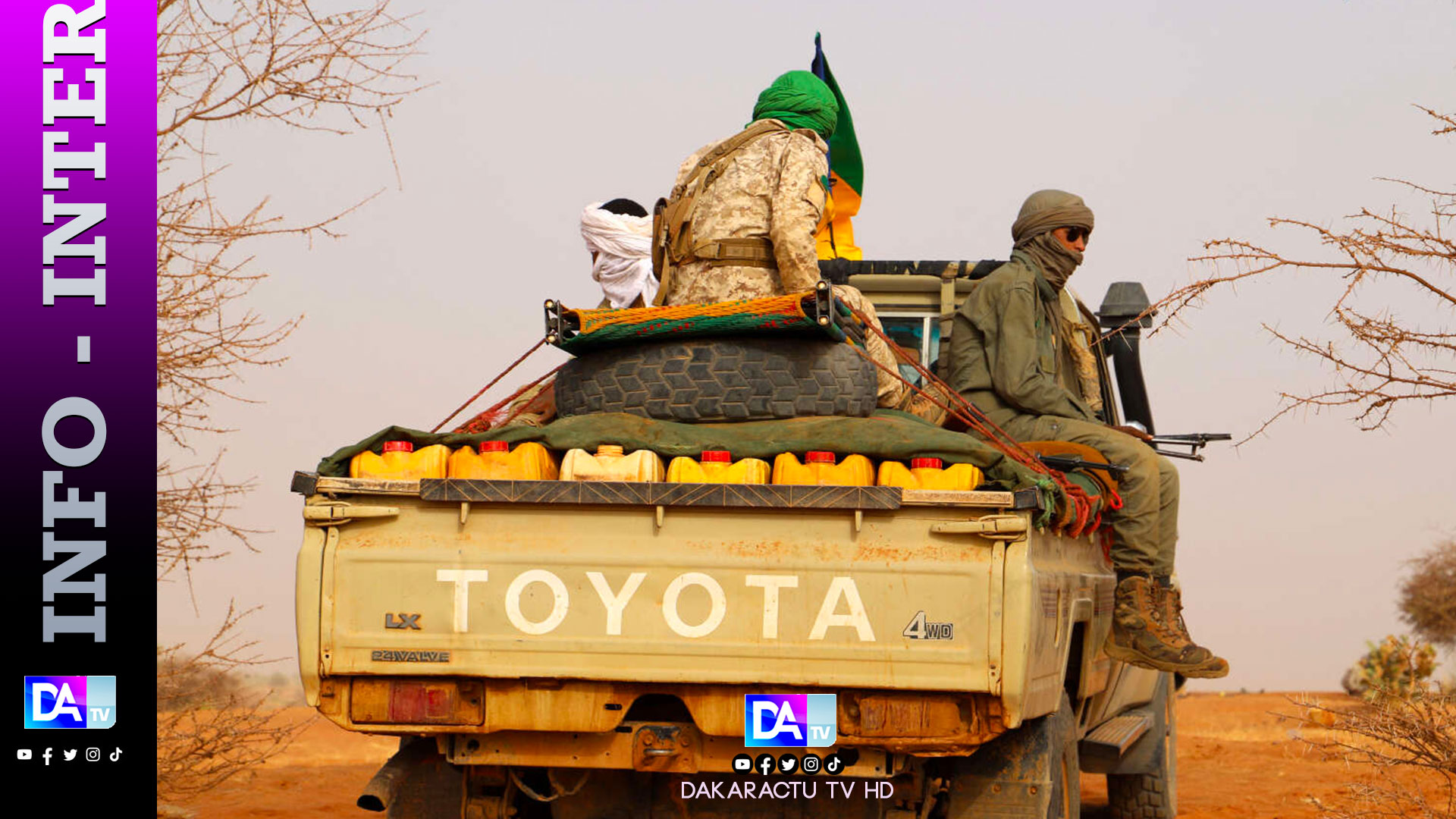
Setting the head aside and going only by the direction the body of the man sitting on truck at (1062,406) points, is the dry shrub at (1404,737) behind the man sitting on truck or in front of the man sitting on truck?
in front

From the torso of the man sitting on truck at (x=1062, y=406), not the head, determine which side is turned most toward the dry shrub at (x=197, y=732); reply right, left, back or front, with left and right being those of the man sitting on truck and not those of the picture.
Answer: back

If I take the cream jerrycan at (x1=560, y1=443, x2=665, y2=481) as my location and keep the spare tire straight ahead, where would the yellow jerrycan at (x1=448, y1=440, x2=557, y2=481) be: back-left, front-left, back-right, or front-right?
back-left

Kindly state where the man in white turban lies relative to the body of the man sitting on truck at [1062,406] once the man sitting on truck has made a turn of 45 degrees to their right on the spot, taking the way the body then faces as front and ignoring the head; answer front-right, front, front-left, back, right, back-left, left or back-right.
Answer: back

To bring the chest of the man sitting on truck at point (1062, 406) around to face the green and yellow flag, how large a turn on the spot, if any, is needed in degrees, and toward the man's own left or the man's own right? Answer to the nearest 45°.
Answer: approximately 135° to the man's own left

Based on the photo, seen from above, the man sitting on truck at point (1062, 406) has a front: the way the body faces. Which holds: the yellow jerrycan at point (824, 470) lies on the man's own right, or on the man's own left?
on the man's own right

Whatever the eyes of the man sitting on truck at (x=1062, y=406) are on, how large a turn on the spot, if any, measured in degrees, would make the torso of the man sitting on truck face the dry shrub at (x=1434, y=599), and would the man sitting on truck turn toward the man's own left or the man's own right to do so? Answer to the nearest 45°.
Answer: approximately 90° to the man's own left

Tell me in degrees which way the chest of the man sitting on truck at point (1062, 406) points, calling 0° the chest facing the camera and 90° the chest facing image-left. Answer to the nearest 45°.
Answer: approximately 270°

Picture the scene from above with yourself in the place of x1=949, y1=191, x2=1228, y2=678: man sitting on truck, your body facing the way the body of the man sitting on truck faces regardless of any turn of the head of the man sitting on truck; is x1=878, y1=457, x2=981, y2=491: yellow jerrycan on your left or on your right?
on your right

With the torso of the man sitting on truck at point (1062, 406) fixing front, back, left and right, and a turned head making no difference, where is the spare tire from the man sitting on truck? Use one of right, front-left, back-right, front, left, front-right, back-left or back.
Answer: back-right

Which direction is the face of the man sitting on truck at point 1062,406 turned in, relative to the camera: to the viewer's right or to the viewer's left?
to the viewer's right

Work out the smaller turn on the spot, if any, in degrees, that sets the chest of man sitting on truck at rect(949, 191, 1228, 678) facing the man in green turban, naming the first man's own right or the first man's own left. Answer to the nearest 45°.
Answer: approximately 135° to the first man's own right

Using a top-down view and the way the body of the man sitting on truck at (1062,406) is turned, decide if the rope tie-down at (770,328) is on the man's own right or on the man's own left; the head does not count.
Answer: on the man's own right
